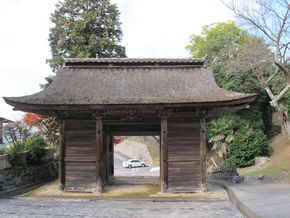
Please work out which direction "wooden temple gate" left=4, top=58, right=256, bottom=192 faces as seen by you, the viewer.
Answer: facing the viewer

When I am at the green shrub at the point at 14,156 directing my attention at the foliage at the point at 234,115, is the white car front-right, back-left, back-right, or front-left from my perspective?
front-left

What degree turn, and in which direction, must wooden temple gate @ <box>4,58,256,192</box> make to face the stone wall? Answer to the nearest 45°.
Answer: approximately 135° to its right

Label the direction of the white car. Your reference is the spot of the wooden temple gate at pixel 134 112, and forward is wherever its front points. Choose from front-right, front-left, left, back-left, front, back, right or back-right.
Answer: back

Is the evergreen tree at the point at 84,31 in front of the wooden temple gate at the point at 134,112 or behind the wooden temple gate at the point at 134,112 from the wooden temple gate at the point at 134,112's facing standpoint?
behind

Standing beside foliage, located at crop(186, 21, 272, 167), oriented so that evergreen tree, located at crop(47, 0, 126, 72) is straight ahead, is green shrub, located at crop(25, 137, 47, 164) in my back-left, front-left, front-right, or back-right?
front-left

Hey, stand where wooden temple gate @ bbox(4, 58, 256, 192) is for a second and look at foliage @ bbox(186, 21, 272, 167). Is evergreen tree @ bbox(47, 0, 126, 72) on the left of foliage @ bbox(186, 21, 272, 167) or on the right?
left
